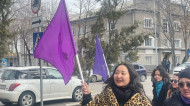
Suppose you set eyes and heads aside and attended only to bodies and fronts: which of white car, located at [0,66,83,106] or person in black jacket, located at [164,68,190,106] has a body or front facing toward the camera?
the person in black jacket

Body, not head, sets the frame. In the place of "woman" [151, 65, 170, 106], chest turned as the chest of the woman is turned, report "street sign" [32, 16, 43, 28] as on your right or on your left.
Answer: on your right

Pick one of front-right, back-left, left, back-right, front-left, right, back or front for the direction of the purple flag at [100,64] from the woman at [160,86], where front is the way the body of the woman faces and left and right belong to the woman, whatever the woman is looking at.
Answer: right

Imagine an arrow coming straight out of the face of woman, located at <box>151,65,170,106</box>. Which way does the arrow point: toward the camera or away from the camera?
toward the camera

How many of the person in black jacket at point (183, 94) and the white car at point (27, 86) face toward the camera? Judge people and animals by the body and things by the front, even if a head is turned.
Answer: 1

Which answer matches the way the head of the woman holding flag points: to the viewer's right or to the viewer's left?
to the viewer's left

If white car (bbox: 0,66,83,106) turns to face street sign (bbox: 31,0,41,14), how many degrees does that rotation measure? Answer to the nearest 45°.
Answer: approximately 135° to its right

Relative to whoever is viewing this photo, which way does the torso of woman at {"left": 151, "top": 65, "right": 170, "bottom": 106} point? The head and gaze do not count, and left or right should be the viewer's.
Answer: facing the viewer and to the left of the viewer

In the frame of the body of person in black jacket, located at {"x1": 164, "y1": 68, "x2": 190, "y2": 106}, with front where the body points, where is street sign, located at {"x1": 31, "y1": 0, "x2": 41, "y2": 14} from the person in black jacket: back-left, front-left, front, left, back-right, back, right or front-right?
back-right

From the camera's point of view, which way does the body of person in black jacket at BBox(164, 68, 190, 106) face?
toward the camera

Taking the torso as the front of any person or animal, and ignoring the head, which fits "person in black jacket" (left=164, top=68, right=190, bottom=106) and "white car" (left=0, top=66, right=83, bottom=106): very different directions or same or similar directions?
very different directions

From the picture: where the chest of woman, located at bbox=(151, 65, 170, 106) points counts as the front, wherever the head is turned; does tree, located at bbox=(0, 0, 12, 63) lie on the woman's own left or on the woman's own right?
on the woman's own right
